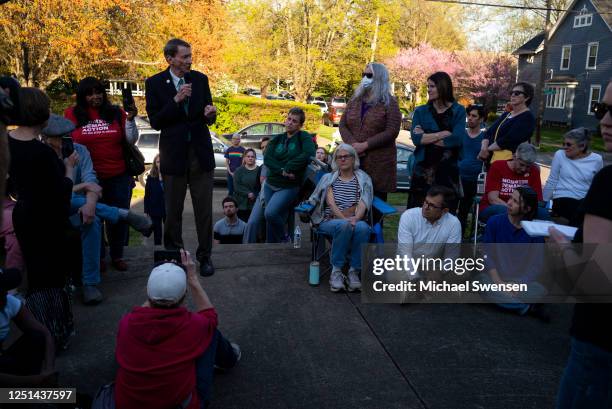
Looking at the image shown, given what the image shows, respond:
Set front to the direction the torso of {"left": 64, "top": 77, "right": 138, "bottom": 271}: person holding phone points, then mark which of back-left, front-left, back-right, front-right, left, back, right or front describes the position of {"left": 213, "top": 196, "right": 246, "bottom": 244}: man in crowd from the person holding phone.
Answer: back-left

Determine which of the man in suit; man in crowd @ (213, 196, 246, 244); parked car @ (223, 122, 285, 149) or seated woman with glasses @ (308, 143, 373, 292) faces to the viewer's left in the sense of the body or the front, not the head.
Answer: the parked car

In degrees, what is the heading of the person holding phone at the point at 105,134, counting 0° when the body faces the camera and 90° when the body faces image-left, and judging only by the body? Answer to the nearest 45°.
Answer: approximately 0°

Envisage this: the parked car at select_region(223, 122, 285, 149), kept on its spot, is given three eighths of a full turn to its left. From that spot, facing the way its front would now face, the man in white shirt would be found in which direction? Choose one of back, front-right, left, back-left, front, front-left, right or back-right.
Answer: front-right

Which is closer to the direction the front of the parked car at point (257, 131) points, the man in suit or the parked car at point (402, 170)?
the man in suit

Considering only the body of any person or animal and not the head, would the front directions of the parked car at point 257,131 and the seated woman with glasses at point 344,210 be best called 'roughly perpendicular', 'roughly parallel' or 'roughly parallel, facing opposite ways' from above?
roughly perpendicular

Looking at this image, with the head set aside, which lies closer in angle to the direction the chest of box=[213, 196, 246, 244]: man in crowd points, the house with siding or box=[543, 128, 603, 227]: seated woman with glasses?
the seated woman with glasses

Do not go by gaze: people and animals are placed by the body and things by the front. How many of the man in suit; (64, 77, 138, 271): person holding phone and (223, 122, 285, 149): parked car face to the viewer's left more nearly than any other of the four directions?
1

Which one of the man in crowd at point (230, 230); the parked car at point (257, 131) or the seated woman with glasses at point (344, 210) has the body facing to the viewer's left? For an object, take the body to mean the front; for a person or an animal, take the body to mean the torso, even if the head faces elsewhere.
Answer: the parked car

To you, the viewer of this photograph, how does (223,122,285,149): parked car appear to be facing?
facing to the left of the viewer
